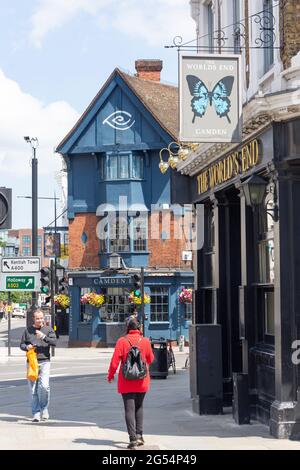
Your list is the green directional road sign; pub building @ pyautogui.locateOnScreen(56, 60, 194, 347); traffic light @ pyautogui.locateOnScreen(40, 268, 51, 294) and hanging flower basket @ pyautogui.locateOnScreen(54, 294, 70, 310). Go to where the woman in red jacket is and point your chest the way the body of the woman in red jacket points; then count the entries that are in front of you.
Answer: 4

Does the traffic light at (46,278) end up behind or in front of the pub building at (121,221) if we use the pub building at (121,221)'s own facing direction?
in front

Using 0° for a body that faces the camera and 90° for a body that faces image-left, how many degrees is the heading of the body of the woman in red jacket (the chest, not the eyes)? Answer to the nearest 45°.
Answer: approximately 180°

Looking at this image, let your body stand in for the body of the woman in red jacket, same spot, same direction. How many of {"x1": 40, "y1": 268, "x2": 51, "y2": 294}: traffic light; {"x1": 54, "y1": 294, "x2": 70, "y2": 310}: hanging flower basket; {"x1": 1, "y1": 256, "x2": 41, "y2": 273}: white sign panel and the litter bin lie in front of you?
4

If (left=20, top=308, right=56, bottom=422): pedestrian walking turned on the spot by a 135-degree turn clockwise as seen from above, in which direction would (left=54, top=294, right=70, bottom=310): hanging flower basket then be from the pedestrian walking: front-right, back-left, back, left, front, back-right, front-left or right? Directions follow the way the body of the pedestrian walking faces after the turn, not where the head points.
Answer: front-right

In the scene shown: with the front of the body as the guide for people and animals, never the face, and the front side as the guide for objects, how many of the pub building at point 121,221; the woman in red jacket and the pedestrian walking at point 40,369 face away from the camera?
1

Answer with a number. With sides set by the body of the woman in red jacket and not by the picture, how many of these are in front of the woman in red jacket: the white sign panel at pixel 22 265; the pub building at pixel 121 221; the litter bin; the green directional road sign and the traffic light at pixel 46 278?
5

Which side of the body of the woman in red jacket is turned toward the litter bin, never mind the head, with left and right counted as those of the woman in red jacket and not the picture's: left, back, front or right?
front

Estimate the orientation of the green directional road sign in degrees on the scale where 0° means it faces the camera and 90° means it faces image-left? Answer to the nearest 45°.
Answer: approximately 0°
